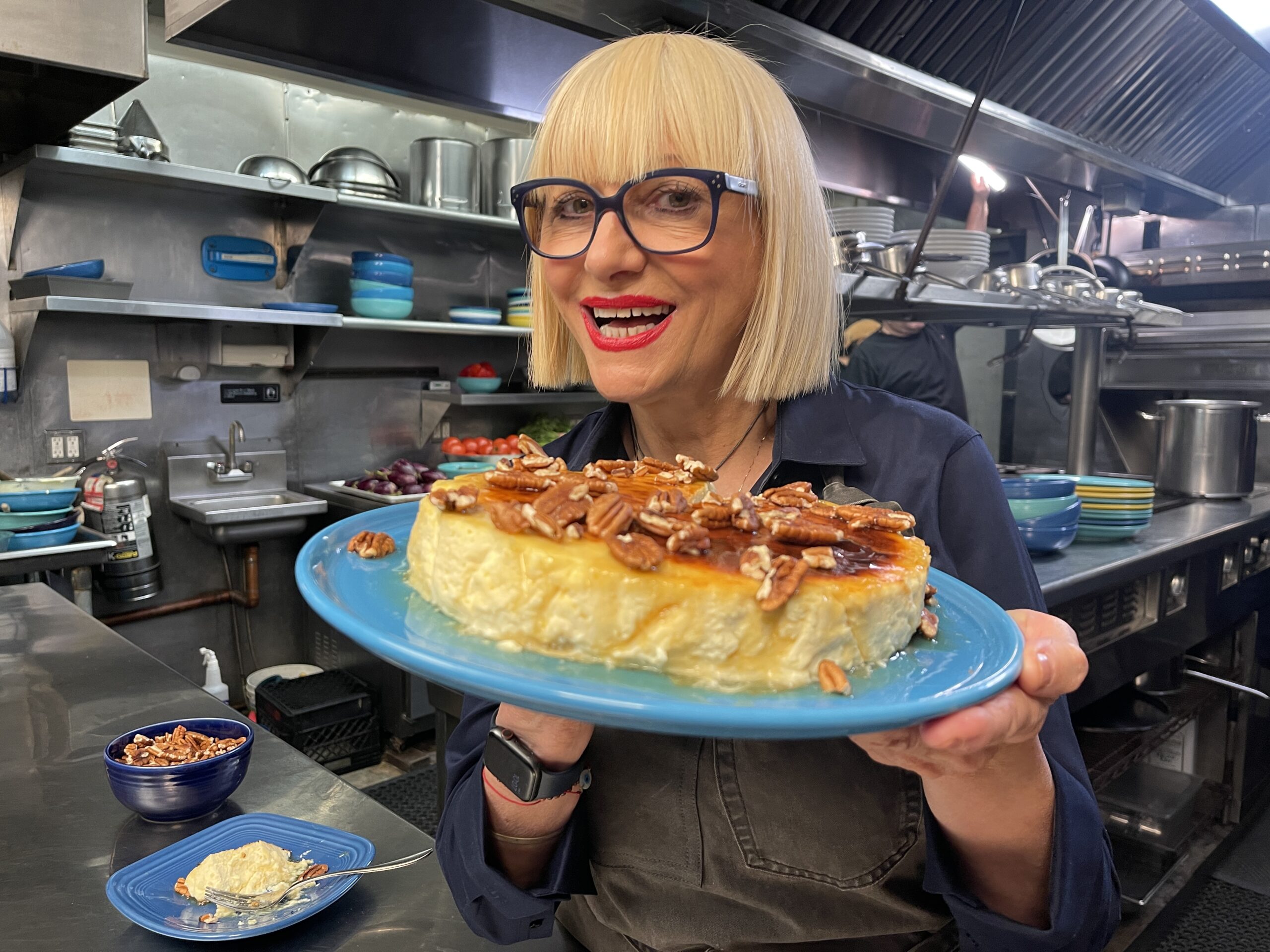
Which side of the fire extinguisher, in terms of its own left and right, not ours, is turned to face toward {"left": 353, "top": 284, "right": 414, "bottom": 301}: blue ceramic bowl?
left

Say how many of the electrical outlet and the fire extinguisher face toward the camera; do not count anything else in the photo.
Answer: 2

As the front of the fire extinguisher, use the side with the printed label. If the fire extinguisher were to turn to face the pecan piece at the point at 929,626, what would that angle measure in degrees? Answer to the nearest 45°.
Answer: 0° — it already faces it

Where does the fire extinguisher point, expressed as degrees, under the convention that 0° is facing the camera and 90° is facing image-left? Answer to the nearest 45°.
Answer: approximately 0°

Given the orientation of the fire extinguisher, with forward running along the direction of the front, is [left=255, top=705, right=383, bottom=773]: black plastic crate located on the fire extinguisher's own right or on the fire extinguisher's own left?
on the fire extinguisher's own left

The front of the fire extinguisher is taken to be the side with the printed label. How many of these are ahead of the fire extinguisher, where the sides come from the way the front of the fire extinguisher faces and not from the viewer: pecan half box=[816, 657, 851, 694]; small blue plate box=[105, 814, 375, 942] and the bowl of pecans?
3
